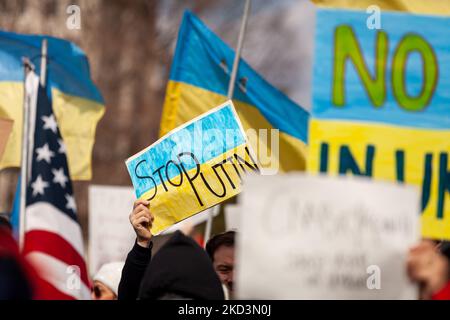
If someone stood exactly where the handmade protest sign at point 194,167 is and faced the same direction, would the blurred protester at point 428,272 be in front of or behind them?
in front

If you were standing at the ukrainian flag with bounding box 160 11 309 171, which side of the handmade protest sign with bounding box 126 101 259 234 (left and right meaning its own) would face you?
back

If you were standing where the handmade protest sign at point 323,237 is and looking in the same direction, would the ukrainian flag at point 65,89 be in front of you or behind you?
behind

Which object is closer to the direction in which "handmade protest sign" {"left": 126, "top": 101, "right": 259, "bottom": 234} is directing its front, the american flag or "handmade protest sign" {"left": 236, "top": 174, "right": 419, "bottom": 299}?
the handmade protest sign

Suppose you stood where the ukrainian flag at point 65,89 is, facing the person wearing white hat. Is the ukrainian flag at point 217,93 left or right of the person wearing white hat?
left

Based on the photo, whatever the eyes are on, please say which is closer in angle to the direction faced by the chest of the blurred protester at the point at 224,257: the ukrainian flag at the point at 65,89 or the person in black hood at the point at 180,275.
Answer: the person in black hood

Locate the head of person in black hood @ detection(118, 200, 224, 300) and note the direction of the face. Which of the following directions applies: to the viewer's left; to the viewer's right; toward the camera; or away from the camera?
away from the camera
